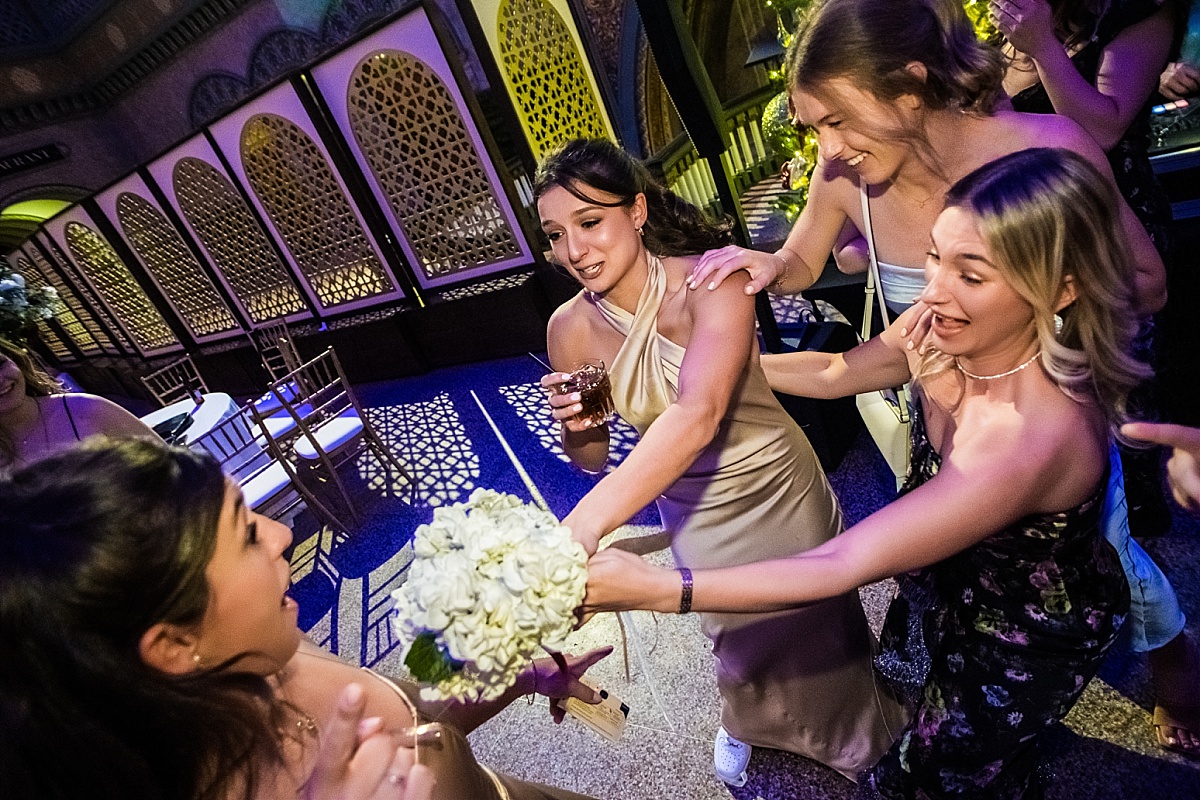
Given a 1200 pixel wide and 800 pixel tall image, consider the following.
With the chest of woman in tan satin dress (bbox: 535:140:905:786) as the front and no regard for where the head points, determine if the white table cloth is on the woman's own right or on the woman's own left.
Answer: on the woman's own right

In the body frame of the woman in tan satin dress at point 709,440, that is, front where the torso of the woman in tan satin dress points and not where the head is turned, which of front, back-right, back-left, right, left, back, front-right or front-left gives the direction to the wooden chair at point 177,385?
right

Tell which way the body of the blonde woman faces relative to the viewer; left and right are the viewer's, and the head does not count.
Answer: facing the viewer and to the left of the viewer

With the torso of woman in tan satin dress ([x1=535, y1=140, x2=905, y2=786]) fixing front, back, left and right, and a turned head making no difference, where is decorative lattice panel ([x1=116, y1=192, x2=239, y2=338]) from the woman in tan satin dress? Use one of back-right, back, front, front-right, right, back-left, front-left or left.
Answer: right

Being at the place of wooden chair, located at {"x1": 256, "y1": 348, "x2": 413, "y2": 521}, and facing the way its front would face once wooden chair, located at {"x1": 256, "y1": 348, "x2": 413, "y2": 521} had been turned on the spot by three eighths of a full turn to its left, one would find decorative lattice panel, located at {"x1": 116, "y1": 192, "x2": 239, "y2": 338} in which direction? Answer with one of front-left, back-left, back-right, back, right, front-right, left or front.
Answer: back

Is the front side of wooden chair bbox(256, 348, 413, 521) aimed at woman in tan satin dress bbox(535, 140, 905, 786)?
no

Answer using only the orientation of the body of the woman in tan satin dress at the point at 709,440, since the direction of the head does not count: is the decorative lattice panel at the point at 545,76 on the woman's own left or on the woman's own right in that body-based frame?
on the woman's own right

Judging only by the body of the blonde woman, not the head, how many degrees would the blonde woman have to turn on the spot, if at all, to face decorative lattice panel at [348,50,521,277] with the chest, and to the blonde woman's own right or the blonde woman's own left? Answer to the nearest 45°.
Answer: approximately 90° to the blonde woman's own right

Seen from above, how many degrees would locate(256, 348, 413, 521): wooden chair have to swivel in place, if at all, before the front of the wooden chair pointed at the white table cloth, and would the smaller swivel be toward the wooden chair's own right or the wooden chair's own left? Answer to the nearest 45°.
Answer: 0° — it already faces it

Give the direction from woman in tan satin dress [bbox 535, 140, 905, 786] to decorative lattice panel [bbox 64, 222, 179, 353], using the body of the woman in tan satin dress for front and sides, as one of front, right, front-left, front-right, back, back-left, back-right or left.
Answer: right

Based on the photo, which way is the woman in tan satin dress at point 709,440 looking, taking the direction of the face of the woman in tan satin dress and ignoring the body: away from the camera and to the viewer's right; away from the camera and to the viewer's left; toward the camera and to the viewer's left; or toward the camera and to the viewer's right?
toward the camera and to the viewer's left

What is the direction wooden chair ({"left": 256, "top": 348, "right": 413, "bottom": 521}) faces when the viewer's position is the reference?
facing away from the viewer and to the left of the viewer

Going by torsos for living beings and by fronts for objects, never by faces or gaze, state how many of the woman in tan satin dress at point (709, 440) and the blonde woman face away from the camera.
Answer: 0

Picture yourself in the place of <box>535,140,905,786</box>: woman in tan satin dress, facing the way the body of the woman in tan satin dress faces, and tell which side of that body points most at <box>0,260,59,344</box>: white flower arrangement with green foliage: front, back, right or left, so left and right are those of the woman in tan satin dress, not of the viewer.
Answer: right

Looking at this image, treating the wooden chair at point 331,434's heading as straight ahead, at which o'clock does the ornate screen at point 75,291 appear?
The ornate screen is roughly at 1 o'clock from the wooden chair.

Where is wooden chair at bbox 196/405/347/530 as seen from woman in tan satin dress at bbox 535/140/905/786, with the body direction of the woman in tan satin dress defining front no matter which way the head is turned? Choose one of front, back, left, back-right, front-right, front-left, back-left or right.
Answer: right

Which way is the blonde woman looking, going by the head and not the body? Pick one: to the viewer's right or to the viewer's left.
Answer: to the viewer's left
